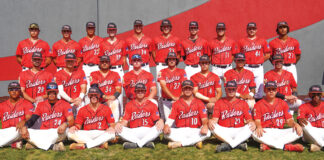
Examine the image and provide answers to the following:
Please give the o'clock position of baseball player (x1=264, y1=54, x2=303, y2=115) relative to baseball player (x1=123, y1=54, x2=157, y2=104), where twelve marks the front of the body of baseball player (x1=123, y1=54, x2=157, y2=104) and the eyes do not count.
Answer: baseball player (x1=264, y1=54, x2=303, y2=115) is roughly at 9 o'clock from baseball player (x1=123, y1=54, x2=157, y2=104).

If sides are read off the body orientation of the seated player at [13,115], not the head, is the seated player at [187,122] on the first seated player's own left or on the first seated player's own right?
on the first seated player's own left

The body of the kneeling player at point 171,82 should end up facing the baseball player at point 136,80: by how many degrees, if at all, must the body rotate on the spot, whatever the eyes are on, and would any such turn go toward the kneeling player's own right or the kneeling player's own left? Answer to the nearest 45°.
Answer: approximately 90° to the kneeling player's own right

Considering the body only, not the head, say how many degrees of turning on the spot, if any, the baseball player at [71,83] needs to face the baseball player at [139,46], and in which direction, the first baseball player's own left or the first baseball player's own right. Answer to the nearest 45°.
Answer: approximately 90° to the first baseball player's own left

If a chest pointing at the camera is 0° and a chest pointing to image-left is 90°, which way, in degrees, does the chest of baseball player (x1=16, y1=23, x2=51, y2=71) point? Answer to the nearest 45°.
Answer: approximately 0°

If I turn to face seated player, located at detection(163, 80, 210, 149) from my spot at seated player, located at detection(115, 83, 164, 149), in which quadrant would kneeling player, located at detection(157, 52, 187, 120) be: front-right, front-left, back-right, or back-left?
front-left

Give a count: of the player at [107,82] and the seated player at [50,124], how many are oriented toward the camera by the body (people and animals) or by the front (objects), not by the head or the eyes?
2

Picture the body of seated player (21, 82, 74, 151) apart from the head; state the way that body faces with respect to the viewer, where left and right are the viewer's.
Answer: facing the viewer

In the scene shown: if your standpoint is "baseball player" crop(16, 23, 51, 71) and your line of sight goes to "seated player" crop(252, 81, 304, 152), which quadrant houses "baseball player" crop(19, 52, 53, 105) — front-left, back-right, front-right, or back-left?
front-right

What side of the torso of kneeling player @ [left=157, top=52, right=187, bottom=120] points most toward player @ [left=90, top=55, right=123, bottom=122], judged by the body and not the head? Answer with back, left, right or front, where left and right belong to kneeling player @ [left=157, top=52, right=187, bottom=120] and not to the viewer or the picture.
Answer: right

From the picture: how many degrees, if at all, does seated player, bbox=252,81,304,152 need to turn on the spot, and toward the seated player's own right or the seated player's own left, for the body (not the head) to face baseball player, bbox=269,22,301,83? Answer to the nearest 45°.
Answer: approximately 180°

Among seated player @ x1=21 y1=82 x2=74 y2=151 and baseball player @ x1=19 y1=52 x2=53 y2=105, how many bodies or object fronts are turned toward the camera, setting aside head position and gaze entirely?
2

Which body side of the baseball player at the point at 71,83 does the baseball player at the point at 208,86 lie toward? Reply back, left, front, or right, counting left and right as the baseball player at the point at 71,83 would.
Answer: left

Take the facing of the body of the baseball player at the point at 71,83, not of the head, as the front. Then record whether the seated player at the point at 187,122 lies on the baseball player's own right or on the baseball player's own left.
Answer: on the baseball player's own left

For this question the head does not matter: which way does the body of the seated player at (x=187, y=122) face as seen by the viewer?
toward the camera

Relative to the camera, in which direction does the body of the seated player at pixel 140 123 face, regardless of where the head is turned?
toward the camera

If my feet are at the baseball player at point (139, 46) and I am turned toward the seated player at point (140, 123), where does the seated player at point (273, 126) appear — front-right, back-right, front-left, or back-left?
front-left
